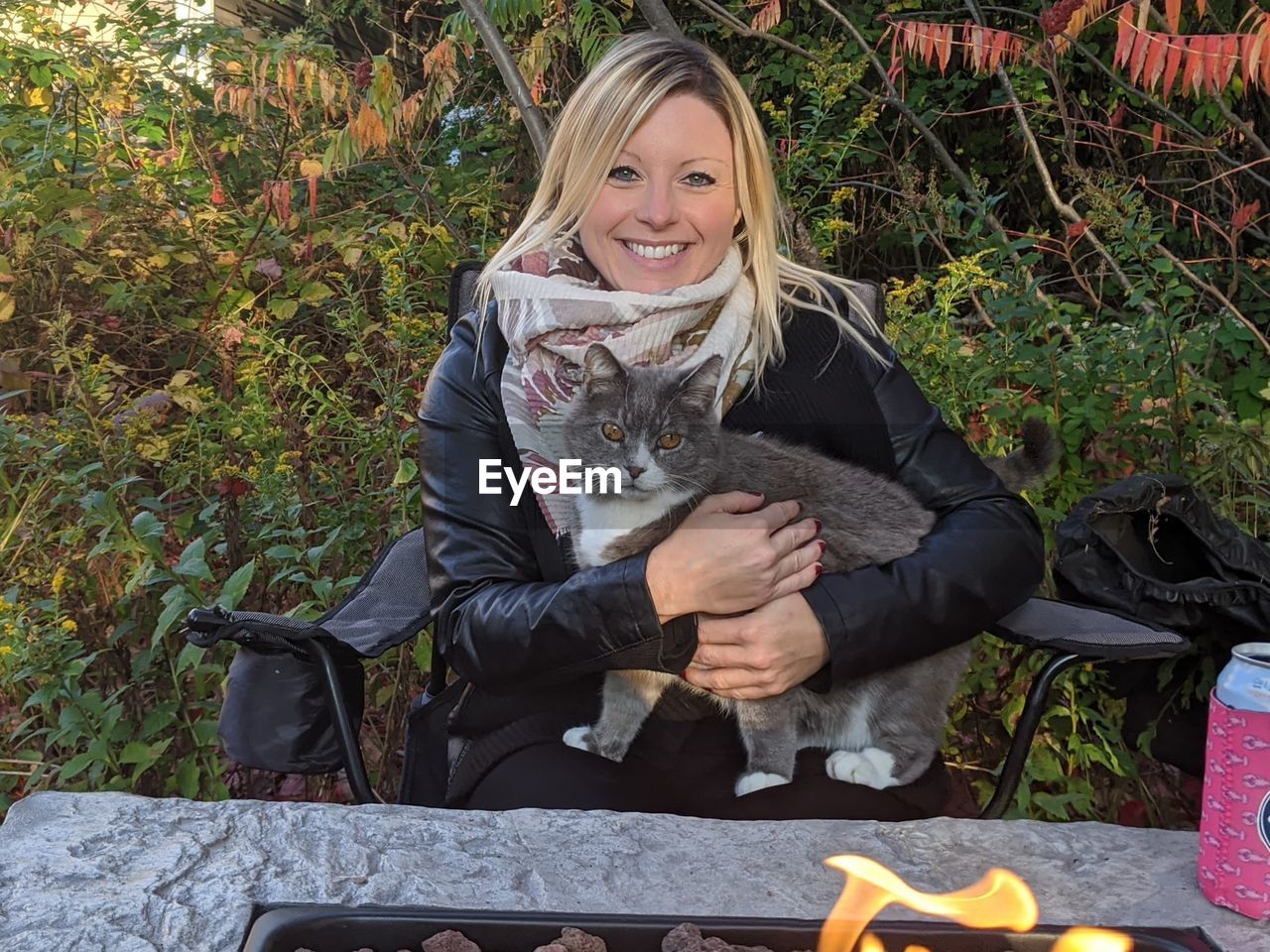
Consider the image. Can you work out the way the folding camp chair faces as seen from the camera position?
facing the viewer

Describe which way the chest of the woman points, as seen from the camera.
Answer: toward the camera

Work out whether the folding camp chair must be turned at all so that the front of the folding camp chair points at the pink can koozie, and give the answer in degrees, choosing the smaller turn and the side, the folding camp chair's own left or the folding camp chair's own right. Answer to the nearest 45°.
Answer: approximately 45° to the folding camp chair's own left

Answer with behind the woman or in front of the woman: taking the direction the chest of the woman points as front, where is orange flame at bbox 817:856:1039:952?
in front

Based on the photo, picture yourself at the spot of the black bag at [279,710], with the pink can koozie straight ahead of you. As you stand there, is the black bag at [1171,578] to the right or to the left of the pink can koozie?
left

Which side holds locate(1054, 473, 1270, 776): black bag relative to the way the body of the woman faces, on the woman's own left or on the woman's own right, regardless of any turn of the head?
on the woman's own left

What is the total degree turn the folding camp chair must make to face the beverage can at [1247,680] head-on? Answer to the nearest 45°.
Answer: approximately 45° to its left
